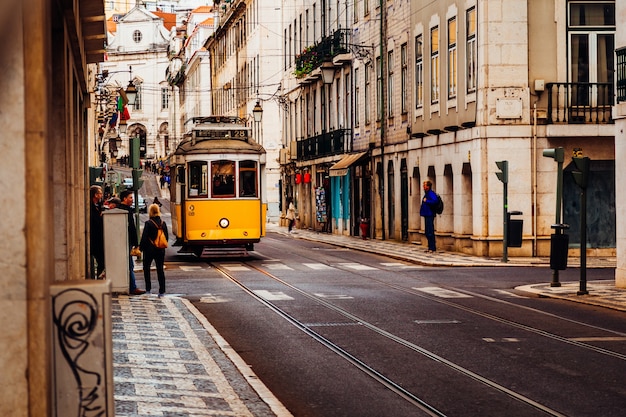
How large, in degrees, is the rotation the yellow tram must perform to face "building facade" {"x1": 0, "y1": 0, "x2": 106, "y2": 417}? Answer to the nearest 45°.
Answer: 0° — it already faces it

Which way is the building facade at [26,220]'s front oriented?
to the viewer's right

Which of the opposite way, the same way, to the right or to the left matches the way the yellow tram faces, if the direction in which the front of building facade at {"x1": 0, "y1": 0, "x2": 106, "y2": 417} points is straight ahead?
to the right

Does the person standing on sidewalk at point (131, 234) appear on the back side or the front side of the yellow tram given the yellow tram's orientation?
on the front side

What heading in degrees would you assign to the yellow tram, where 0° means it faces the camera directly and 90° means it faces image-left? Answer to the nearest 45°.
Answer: approximately 0°

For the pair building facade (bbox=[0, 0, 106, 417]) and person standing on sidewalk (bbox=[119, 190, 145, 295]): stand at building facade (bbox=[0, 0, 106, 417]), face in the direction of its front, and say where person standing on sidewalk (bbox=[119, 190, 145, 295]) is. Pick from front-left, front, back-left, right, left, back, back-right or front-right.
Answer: left

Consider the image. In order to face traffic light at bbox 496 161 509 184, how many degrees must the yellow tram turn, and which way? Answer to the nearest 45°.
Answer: approximately 45° to its left

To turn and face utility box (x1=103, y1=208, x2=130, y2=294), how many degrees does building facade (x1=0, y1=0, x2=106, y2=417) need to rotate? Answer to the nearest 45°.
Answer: approximately 90° to its left

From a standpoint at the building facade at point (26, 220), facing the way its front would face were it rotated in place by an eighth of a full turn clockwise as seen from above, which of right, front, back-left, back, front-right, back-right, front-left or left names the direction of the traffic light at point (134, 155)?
back-left

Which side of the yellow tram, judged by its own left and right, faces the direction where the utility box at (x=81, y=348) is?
front

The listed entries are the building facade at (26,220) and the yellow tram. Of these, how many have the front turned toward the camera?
1

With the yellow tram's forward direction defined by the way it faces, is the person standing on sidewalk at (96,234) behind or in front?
in front
